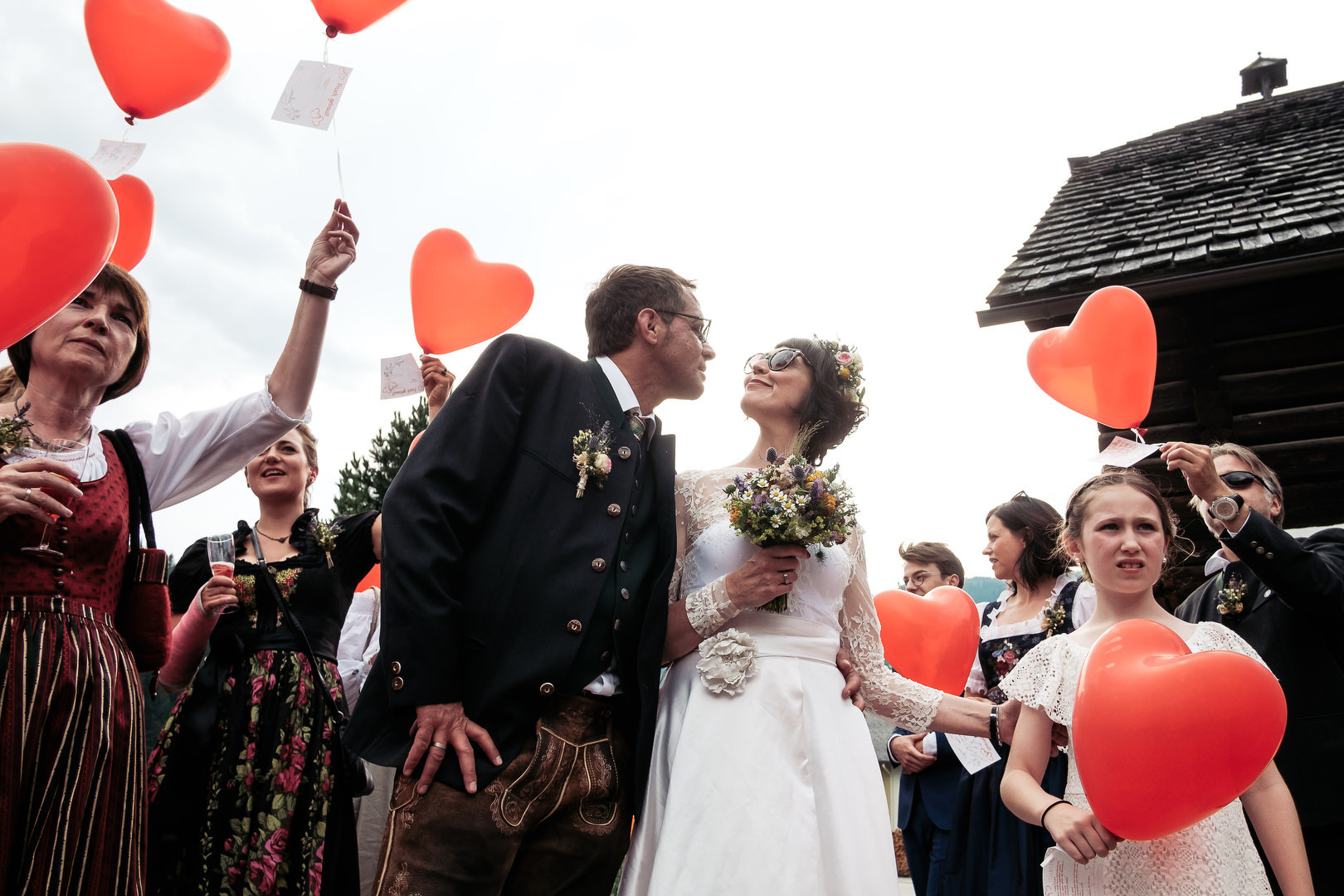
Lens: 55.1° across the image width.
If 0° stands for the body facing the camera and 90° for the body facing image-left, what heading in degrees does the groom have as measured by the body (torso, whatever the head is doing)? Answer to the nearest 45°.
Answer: approximately 315°

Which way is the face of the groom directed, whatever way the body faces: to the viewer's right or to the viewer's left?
to the viewer's right

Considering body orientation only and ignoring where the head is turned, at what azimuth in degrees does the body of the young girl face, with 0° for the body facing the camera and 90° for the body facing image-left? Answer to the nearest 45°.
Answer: approximately 0°

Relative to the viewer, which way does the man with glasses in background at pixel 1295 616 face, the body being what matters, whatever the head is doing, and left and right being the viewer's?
facing the viewer and to the left of the viewer

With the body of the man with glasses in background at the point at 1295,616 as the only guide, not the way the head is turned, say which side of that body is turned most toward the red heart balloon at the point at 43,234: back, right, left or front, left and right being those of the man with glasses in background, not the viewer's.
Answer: front

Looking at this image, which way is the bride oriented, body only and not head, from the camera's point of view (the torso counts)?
toward the camera

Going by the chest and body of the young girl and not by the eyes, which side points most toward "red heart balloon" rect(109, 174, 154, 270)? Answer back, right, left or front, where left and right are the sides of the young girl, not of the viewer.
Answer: right

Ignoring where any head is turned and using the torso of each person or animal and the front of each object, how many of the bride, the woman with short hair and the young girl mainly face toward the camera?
3

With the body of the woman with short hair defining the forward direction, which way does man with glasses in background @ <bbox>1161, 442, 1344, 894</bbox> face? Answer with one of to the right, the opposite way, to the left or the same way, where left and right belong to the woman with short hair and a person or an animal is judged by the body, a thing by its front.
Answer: to the right

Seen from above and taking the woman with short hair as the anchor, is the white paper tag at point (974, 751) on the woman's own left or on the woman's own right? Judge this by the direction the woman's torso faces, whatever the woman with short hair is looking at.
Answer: on the woman's own left

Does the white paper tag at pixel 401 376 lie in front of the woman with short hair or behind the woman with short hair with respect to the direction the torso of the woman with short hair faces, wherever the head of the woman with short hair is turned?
behind

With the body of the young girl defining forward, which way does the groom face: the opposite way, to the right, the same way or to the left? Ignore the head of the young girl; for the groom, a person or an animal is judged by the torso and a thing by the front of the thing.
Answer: to the left

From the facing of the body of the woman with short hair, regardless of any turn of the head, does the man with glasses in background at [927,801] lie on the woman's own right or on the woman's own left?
on the woman's own left
